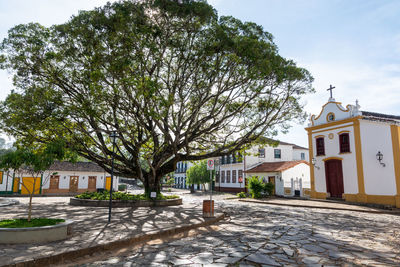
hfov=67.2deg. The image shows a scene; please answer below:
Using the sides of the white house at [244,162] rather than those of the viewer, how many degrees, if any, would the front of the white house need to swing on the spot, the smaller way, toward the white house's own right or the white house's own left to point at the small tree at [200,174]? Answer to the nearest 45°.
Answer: approximately 45° to the white house's own right

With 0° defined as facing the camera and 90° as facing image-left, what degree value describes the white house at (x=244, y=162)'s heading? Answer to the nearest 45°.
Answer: approximately 45°

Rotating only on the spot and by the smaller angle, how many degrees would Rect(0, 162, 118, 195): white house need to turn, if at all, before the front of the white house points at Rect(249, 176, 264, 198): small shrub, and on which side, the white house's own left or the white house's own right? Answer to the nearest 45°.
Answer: approximately 45° to the white house's own left

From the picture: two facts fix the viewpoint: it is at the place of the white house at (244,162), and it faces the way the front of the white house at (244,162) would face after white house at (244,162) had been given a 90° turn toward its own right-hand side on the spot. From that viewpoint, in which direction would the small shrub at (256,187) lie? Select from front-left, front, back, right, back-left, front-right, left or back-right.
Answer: back-left

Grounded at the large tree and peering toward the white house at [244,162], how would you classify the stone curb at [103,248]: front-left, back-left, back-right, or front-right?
back-right

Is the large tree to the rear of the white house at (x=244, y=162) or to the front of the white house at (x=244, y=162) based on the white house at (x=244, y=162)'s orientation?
to the front

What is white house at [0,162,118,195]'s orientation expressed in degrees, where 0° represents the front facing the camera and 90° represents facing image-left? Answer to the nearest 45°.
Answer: approximately 0°

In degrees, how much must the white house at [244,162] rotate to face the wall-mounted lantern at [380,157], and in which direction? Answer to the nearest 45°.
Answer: approximately 90° to its left

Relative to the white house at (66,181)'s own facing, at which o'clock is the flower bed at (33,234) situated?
The flower bed is roughly at 12 o'clock from the white house.

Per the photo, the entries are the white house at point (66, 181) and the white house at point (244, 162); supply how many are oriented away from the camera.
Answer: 0

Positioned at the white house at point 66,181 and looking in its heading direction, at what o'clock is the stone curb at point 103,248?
The stone curb is roughly at 12 o'clock from the white house.

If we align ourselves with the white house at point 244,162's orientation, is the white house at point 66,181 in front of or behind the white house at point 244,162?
in front

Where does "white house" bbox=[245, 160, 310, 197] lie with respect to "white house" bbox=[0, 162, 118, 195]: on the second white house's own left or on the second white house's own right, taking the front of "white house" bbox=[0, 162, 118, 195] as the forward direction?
on the second white house's own left
